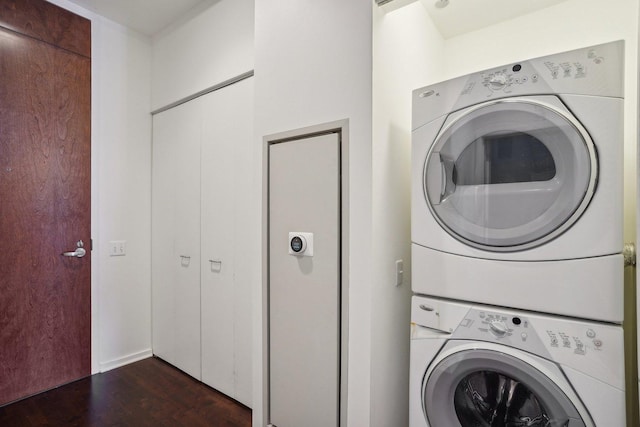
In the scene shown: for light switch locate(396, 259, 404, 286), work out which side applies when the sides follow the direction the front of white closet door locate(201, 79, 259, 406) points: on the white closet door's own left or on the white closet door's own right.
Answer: on the white closet door's own left

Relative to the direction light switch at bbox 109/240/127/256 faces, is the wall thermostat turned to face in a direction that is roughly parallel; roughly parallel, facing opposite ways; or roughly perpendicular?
roughly perpendicular

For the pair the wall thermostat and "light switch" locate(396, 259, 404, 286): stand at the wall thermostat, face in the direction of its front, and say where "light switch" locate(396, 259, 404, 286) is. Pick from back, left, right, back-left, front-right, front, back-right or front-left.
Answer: back-left

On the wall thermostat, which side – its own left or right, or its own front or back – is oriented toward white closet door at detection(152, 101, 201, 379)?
right

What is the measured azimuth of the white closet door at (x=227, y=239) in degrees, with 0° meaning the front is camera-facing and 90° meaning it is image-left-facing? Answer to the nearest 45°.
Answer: approximately 45°
